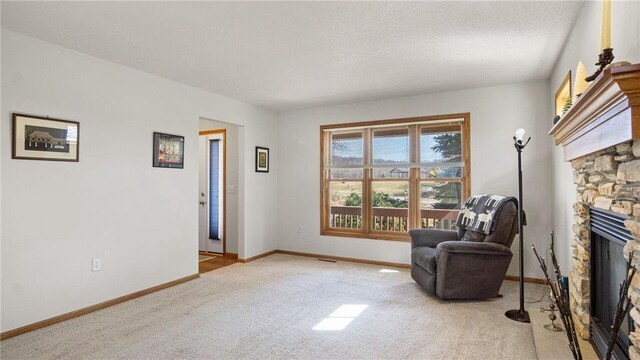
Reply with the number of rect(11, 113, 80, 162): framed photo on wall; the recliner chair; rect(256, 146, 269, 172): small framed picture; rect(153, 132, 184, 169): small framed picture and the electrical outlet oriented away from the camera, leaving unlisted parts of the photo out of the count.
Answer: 0

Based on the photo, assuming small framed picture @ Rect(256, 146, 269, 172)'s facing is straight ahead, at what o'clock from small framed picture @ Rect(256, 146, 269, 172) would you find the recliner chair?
The recliner chair is roughly at 12 o'clock from the small framed picture.

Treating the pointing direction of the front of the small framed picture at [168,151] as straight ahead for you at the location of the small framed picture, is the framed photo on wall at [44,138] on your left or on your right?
on your right

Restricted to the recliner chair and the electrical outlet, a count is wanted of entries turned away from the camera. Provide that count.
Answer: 0

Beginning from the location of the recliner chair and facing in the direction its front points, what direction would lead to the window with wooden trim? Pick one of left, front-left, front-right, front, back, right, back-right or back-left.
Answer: right

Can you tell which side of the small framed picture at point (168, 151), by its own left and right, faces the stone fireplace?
front

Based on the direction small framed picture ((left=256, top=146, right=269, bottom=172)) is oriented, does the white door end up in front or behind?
behind

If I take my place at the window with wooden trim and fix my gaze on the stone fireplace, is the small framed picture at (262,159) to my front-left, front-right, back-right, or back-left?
back-right

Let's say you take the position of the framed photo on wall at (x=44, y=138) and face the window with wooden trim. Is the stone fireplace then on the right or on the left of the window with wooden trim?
right

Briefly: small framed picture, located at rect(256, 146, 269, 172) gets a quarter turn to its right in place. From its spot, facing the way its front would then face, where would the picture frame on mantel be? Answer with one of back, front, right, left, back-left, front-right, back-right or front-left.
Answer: left

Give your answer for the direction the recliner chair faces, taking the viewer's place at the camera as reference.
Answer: facing the viewer and to the left of the viewer

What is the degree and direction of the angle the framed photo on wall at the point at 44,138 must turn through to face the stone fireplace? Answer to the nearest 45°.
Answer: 0° — it already faces it

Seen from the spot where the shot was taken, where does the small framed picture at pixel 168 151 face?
facing the viewer and to the right of the viewer
